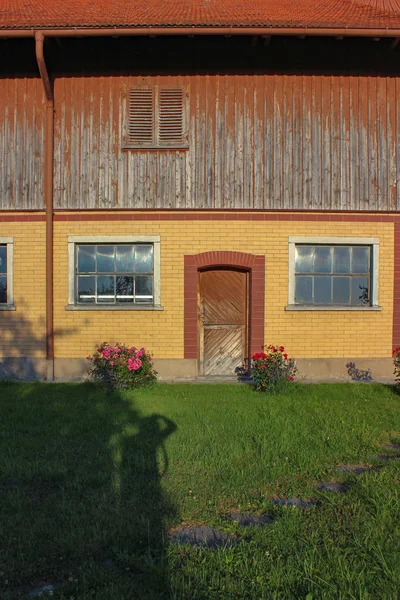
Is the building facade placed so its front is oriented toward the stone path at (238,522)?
yes

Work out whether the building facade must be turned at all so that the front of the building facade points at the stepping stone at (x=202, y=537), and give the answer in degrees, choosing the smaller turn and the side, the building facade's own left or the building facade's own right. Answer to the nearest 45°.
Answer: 0° — it already faces it

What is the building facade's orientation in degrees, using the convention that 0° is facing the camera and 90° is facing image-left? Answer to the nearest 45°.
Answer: approximately 0°

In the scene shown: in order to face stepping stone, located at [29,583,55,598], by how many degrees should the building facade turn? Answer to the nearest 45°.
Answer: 0° — it already faces it

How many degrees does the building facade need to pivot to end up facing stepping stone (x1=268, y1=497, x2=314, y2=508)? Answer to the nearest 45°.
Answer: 0° — it already faces it

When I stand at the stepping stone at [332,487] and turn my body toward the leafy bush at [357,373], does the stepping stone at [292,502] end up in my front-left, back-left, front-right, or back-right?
back-left

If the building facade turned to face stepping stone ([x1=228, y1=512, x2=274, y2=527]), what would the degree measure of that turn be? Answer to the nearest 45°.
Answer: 0° — it already faces it
